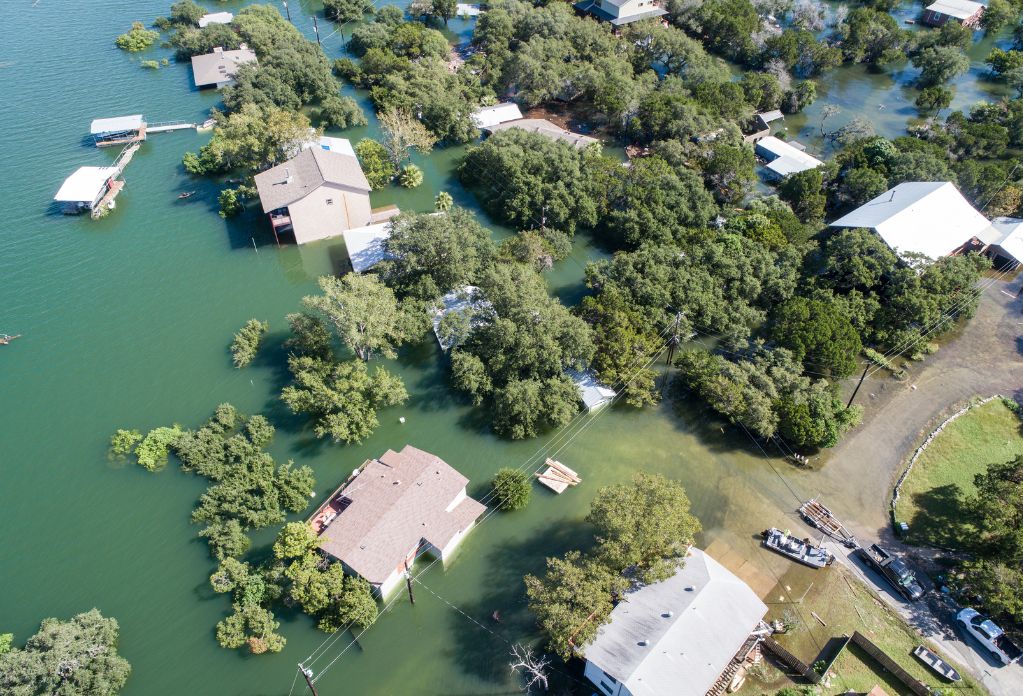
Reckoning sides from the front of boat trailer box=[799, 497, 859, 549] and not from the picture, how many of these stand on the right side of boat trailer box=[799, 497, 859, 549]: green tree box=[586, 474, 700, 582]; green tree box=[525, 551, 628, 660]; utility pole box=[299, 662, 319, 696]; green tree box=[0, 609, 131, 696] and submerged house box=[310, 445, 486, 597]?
5

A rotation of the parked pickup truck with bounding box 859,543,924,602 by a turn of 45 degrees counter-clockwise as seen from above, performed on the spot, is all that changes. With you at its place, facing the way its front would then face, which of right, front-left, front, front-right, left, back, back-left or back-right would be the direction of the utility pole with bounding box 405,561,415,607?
back-right

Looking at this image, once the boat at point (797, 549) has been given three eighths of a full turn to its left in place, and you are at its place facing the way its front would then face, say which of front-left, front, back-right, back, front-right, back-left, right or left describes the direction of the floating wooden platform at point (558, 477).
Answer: left

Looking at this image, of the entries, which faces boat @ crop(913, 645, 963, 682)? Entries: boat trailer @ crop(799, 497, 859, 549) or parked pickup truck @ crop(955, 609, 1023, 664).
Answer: boat trailer @ crop(799, 497, 859, 549)

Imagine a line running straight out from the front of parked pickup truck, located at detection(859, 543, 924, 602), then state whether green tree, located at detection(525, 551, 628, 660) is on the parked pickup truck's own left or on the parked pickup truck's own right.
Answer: on the parked pickup truck's own right

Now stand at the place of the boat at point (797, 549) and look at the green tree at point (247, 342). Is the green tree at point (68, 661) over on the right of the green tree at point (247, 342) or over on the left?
left

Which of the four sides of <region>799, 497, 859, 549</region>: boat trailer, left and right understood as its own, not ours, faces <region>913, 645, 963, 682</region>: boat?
front

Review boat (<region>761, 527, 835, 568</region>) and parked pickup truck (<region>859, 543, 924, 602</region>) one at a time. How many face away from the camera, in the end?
0
